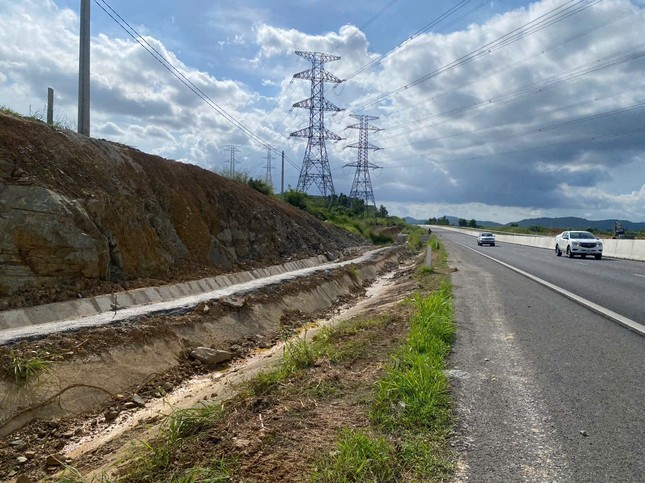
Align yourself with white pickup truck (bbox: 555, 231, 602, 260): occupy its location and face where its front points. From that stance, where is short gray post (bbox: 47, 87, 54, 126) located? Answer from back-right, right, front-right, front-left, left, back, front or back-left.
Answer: right

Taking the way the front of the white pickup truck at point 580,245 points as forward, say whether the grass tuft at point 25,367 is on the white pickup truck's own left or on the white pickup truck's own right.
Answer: on the white pickup truck's own right

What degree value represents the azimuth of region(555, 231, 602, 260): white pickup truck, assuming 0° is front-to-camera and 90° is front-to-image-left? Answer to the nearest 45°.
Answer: approximately 315°

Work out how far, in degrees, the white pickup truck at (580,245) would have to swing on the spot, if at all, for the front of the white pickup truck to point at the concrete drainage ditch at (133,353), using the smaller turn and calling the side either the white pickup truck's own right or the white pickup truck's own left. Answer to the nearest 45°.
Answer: approximately 45° to the white pickup truck's own right
